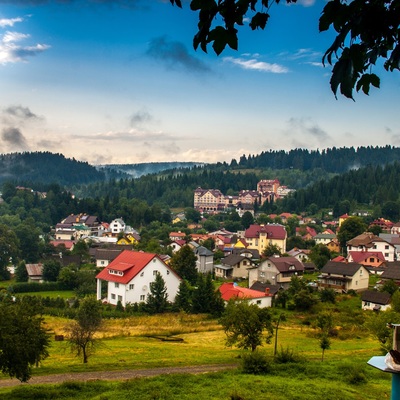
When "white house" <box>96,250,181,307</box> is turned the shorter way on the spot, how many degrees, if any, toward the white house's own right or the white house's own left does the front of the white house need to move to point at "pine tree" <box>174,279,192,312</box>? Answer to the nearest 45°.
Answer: approximately 90° to the white house's own left

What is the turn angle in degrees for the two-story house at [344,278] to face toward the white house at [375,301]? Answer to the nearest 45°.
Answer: approximately 45° to its left

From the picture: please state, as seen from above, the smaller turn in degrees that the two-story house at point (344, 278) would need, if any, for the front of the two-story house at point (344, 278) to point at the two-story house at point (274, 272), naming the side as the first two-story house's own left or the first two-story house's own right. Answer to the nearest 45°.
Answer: approximately 45° to the first two-story house's own right

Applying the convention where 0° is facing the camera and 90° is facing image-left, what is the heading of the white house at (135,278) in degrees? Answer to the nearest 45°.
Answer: approximately 45°

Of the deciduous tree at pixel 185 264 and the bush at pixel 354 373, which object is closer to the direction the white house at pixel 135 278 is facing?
the bush

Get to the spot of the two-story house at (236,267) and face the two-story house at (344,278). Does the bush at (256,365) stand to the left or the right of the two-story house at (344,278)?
right
